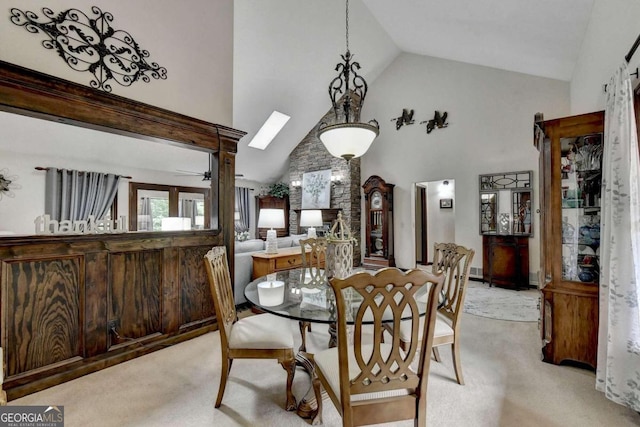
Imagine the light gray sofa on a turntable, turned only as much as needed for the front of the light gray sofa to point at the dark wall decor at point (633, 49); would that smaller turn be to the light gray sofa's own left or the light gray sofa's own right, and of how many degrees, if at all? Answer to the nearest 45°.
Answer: approximately 135° to the light gray sofa's own right

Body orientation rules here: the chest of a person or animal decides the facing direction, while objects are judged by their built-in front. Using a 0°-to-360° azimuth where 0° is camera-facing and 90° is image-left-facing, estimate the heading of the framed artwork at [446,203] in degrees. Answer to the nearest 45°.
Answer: approximately 0°

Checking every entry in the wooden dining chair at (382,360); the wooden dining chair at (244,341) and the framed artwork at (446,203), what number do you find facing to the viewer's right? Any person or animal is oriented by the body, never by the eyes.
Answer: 1

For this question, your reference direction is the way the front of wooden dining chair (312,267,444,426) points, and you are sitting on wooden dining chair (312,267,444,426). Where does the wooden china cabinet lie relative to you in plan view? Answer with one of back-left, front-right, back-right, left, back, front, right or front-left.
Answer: right

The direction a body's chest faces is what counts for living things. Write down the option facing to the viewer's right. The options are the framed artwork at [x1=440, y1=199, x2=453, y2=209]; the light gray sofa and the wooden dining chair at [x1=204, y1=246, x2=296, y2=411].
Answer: the wooden dining chair

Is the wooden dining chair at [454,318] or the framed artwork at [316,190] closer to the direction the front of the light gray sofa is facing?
the framed artwork

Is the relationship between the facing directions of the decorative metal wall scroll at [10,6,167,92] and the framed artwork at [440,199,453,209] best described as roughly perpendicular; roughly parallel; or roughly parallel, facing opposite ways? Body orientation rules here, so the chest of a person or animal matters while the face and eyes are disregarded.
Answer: roughly perpendicular

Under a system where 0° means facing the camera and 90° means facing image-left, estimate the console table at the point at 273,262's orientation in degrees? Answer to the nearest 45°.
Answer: approximately 315°

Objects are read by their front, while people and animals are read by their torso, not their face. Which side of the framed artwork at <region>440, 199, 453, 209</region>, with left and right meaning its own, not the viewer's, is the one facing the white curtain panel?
front

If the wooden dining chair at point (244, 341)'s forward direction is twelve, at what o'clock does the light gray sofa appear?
The light gray sofa is roughly at 9 o'clock from the wooden dining chair.

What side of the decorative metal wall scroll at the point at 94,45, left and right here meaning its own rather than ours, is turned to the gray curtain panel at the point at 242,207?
left

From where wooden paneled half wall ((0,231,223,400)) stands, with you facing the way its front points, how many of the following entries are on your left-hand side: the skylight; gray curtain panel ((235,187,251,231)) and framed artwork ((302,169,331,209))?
3

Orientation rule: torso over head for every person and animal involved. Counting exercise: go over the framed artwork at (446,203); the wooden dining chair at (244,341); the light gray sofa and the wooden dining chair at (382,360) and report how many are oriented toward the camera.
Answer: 1
